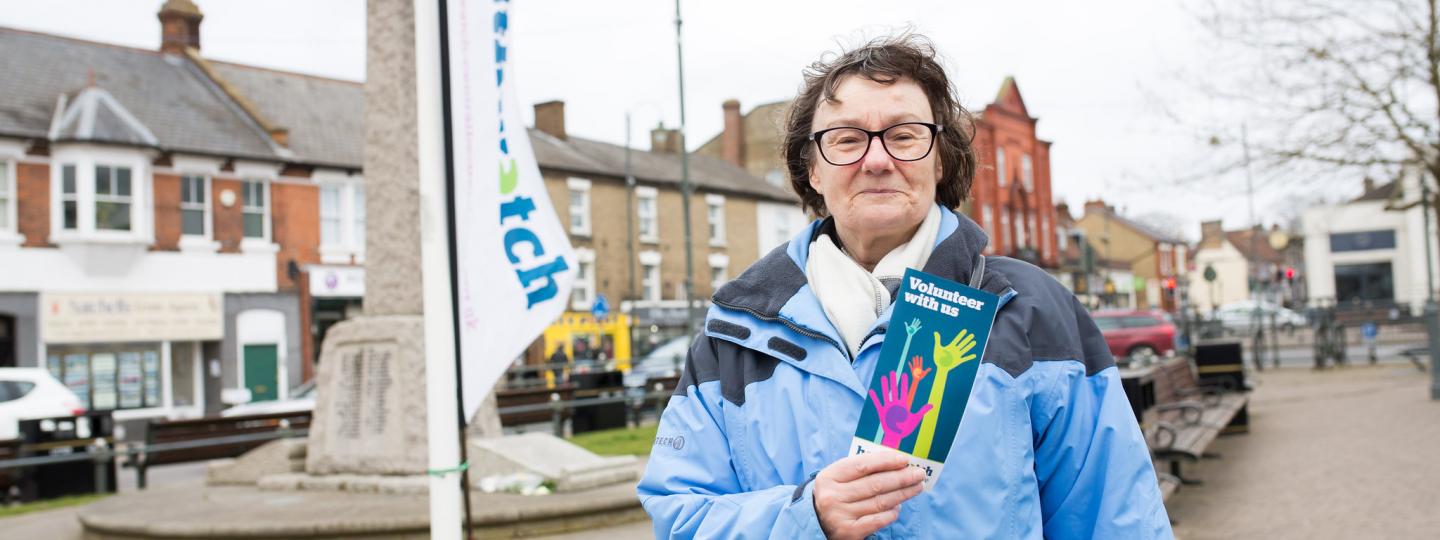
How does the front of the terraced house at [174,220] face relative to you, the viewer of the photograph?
facing the viewer and to the right of the viewer

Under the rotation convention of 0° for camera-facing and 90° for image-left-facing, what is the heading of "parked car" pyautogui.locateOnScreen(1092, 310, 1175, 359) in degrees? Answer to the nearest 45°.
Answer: approximately 90°

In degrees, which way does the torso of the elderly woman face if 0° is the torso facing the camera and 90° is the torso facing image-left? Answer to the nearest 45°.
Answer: approximately 0°

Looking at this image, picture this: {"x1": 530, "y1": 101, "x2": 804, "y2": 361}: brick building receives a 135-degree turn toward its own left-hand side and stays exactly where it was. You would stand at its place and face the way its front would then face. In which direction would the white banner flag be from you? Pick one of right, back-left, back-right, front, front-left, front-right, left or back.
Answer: back

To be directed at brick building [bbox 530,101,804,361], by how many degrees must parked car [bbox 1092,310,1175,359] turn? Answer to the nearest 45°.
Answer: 0° — it already faces it

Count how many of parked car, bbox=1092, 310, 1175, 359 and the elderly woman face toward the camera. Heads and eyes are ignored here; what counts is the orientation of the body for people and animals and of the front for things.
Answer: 1

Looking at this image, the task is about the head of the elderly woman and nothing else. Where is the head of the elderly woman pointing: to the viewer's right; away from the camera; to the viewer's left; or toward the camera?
toward the camera

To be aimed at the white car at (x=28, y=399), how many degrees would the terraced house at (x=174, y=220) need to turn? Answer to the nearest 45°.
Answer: approximately 45° to its right

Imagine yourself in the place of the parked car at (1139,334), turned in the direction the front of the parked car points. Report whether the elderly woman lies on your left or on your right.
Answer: on your left

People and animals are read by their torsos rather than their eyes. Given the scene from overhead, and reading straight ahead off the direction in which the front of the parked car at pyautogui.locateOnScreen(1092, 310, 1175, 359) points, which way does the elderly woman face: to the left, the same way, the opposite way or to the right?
to the left

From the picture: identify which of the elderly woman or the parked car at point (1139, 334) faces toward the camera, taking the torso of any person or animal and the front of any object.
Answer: the elderly woman
